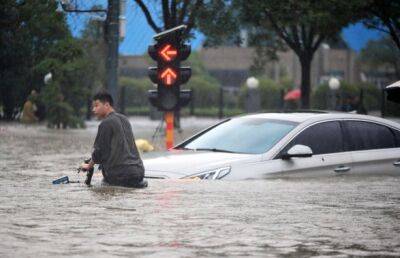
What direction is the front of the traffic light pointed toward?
toward the camera

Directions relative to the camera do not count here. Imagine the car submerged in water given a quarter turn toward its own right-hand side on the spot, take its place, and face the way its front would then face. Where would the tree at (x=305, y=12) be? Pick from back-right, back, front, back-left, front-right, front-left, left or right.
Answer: front-right

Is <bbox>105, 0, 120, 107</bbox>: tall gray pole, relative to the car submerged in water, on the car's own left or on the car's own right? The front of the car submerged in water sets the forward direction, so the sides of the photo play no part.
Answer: on the car's own right

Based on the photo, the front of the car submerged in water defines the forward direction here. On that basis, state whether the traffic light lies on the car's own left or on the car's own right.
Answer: on the car's own right

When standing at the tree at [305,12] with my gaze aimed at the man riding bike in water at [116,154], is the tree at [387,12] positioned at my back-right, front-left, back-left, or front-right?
back-left

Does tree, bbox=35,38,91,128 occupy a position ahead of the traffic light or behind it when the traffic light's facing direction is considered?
behind

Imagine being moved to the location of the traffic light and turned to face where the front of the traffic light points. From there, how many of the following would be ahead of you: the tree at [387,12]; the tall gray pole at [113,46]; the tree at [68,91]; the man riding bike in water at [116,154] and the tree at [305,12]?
1

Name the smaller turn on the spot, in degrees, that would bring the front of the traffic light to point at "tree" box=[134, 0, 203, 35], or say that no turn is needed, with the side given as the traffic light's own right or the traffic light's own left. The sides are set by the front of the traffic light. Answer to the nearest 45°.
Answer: approximately 180°

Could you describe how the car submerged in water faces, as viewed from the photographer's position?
facing the viewer and to the left of the viewer

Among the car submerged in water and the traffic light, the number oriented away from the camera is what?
0

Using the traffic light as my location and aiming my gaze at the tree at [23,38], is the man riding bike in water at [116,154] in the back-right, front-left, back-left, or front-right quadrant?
back-left

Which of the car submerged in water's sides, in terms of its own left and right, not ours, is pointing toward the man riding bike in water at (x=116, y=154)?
front

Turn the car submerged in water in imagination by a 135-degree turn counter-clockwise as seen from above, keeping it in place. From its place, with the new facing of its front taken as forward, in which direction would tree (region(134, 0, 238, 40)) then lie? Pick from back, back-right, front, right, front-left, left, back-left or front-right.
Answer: left

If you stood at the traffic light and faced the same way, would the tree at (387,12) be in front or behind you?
behind
